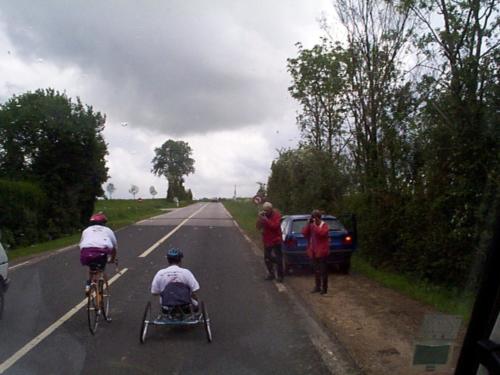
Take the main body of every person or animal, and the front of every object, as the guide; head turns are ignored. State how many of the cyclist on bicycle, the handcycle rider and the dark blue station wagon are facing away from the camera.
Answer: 3

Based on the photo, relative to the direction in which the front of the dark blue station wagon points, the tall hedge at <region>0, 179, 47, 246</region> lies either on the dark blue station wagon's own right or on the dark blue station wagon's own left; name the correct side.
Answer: on the dark blue station wagon's own left

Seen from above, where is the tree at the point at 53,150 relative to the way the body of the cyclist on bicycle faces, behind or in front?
in front

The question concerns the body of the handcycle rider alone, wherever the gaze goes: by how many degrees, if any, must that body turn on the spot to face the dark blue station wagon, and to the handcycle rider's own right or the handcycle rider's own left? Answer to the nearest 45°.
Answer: approximately 45° to the handcycle rider's own right

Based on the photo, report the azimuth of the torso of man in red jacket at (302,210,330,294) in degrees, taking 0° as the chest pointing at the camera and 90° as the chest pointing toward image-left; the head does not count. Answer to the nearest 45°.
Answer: approximately 45°

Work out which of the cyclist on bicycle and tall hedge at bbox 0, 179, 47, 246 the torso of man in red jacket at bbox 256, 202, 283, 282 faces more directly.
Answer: the cyclist on bicycle

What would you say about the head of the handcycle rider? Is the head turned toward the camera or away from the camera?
away from the camera

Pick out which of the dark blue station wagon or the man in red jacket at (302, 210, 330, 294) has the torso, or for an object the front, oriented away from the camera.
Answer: the dark blue station wagon

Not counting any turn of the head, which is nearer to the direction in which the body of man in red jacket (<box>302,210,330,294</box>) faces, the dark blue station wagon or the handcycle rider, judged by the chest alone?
the handcycle rider

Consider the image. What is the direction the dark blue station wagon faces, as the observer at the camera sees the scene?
facing away from the viewer

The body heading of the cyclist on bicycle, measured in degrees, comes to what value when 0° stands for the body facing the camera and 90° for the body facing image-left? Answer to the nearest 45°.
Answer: approximately 180°

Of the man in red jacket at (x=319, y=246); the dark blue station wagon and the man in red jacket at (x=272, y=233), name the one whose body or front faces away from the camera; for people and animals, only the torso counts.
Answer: the dark blue station wagon

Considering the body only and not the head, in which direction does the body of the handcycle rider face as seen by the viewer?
away from the camera
